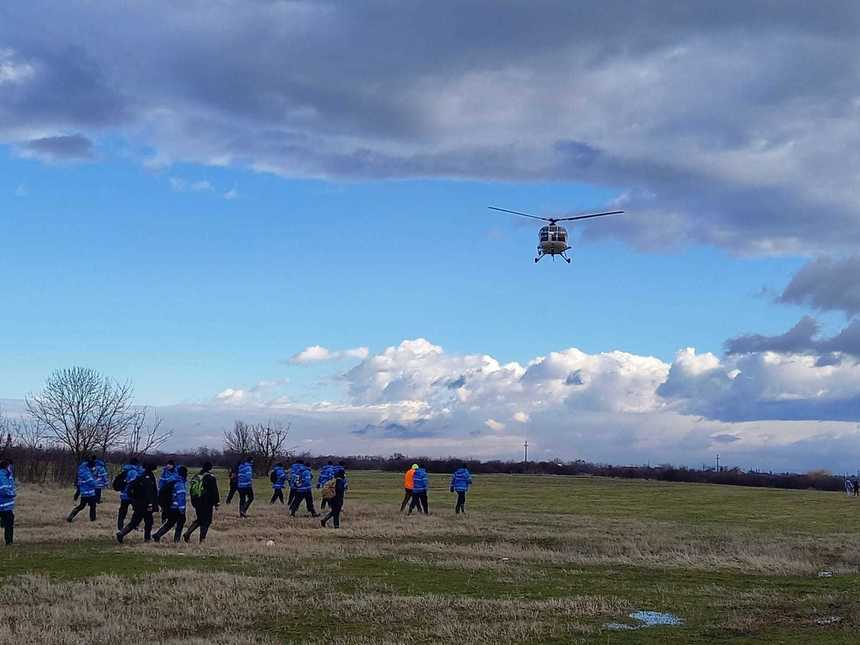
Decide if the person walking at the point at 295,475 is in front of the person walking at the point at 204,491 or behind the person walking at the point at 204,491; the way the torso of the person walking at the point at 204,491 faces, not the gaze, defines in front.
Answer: in front

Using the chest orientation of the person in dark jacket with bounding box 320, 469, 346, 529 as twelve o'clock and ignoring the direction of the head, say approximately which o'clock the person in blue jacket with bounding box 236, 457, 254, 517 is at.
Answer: the person in blue jacket with bounding box 236, 457, 254, 517 is roughly at 8 o'clock from the person in dark jacket with bounding box 320, 469, 346, 529.

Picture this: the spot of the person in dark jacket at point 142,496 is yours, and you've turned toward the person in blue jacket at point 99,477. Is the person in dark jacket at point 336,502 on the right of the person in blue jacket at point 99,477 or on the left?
right

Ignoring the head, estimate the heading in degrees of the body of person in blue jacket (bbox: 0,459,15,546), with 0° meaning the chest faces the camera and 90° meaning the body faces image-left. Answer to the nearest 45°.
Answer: approximately 225°

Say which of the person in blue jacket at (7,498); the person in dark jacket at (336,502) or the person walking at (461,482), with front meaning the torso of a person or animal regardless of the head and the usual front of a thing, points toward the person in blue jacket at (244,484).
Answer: the person in blue jacket at (7,498)
